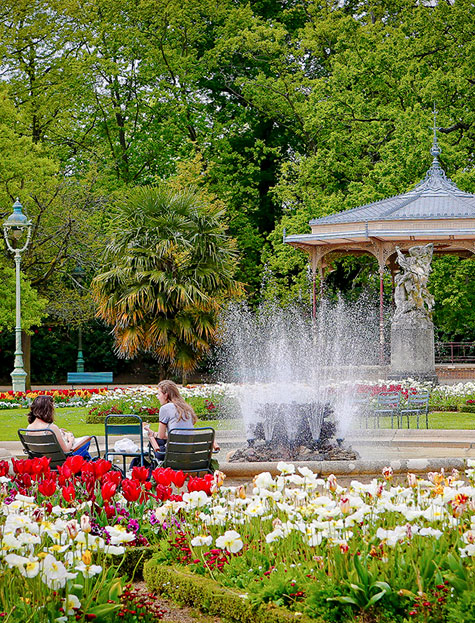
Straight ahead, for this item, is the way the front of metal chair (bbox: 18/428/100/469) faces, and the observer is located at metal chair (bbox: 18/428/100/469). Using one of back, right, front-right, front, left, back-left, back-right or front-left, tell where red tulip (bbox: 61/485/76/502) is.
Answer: back-right

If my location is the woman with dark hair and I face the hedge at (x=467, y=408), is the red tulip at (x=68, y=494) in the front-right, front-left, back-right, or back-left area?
back-right

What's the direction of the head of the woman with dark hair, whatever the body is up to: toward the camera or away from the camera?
away from the camera

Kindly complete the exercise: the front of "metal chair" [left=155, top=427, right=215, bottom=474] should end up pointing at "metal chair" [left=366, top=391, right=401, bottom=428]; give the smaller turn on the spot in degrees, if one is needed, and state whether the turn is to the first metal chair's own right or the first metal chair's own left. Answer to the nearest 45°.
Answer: approximately 90° to the first metal chair's own right

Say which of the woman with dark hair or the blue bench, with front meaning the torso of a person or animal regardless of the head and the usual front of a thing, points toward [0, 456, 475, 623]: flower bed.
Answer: the blue bench

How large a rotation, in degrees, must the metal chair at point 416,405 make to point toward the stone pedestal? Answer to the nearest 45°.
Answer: approximately 135° to its right

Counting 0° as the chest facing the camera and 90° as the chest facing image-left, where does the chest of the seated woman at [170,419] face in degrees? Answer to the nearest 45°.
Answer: approximately 135°

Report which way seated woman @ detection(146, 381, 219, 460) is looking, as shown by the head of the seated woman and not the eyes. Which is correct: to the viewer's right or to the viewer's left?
to the viewer's left

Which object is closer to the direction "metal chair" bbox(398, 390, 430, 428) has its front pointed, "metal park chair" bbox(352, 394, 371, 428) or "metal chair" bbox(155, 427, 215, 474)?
the metal chair

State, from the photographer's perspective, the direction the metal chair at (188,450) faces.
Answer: facing away from the viewer and to the left of the viewer
